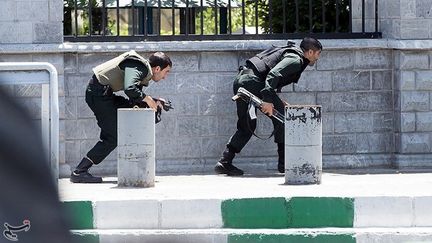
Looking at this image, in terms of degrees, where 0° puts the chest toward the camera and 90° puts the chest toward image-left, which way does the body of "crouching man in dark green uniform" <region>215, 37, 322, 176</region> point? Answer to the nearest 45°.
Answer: approximately 270°

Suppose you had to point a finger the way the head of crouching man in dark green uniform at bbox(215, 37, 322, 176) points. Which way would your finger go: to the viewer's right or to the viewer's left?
to the viewer's right

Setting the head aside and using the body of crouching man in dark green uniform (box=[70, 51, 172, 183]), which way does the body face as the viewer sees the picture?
to the viewer's right

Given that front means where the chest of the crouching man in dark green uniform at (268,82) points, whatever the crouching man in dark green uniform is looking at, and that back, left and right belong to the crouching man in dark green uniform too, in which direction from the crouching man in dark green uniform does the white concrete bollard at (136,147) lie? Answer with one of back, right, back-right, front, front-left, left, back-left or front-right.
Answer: back-right

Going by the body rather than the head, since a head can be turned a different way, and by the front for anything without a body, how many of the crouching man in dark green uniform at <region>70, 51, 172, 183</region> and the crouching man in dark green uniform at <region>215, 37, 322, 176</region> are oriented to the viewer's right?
2

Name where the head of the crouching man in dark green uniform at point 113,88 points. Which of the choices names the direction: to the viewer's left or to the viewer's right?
to the viewer's right

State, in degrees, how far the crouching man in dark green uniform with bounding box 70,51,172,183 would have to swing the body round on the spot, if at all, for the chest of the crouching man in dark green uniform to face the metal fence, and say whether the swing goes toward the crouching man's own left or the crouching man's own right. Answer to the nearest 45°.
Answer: approximately 45° to the crouching man's own left

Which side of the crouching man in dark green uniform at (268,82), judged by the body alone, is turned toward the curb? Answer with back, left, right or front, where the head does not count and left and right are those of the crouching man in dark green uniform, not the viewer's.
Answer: right
